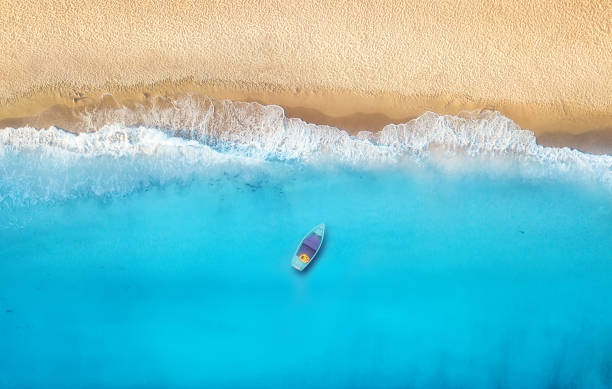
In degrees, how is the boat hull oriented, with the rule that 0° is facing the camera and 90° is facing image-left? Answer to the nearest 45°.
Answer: approximately 225°
